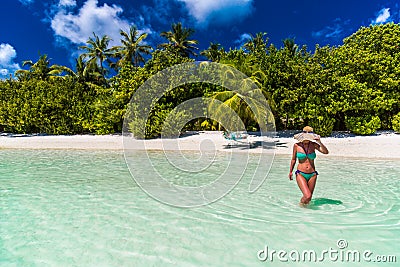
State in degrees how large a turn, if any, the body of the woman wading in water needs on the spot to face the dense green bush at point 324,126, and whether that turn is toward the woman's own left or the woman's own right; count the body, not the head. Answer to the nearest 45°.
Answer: approximately 180°

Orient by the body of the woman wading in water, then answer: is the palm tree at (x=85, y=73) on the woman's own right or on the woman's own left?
on the woman's own right

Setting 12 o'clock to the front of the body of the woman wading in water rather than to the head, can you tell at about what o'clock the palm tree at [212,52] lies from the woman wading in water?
The palm tree is roughly at 5 o'clock from the woman wading in water.

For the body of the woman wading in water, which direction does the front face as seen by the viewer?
toward the camera
